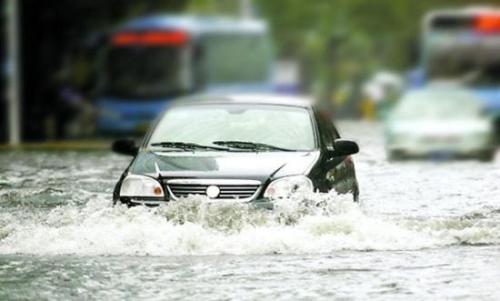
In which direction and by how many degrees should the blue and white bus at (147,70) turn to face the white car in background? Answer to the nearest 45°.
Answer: approximately 90° to its left

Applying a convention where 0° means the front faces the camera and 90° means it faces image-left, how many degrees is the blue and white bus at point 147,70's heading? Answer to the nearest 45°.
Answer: approximately 45°

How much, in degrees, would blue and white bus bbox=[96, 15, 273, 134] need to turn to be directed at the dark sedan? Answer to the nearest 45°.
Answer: approximately 45° to its left

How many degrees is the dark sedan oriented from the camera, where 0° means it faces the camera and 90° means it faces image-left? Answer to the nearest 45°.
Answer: approximately 0°

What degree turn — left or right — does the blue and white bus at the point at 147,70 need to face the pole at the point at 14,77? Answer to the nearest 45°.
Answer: approximately 45° to its right

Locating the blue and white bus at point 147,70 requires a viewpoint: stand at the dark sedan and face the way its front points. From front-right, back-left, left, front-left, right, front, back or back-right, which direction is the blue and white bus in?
back

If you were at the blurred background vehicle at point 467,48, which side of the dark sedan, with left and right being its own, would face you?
back
